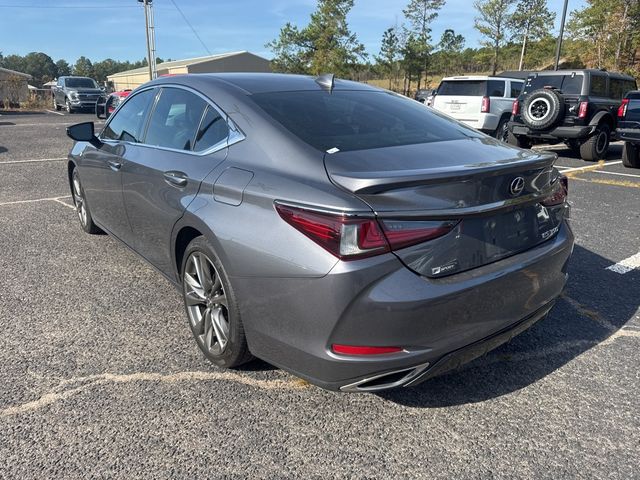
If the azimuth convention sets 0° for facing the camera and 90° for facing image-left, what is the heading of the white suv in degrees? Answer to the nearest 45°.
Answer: approximately 225°

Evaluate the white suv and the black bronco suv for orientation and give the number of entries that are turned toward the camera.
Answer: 0

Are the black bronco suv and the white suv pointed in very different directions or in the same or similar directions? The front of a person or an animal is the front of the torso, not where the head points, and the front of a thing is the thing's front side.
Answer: same or similar directions

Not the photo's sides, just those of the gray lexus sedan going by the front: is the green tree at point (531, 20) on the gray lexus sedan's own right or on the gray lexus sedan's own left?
on the gray lexus sedan's own right

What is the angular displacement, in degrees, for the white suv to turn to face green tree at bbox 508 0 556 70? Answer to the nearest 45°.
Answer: approximately 45° to its left

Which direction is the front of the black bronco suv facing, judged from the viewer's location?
facing away from the viewer and to the right of the viewer

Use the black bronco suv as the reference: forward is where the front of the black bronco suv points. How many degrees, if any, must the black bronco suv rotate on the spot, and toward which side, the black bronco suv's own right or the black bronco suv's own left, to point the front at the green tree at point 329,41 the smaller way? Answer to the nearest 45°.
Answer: approximately 90° to the black bronco suv's own left

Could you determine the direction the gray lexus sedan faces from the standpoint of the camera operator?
facing away from the viewer and to the left of the viewer

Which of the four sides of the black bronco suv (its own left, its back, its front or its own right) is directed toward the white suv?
left

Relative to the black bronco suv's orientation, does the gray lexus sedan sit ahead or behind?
behind

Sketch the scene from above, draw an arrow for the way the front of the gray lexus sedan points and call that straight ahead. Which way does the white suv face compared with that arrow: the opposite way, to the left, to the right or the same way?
to the right

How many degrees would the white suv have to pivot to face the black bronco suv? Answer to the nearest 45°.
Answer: approximately 90° to its right

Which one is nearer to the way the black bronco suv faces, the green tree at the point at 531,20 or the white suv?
the green tree

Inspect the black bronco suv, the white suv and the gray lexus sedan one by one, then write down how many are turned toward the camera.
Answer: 0
